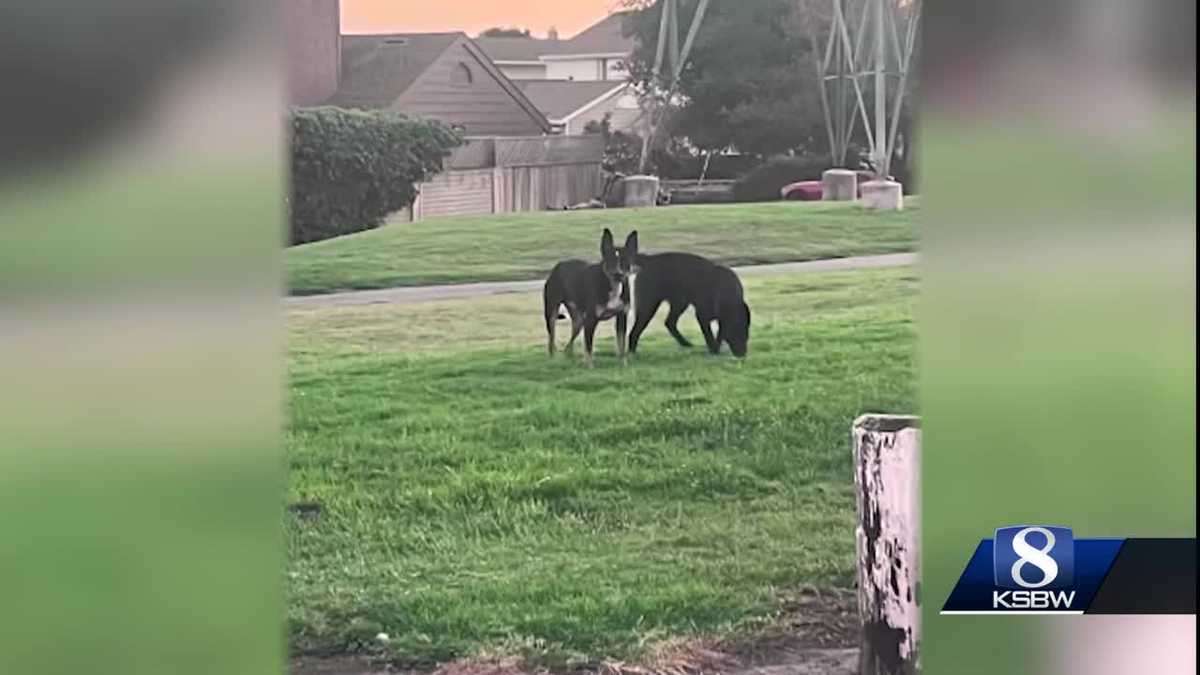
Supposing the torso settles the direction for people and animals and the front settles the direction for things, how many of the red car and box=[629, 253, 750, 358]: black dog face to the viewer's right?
1

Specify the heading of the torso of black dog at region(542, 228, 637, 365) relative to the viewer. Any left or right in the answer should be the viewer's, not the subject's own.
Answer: facing the viewer and to the right of the viewer

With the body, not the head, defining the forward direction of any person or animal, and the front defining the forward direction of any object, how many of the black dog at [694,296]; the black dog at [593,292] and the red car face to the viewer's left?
1

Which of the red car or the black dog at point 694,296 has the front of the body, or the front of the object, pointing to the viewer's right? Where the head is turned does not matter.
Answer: the black dog

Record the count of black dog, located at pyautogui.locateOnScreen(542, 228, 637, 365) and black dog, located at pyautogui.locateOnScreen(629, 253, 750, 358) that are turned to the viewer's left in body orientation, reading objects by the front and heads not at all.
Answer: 0

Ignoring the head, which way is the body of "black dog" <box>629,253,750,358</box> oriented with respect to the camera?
to the viewer's right

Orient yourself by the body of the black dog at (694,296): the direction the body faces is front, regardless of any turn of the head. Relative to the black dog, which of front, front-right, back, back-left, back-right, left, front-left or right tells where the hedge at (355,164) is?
back

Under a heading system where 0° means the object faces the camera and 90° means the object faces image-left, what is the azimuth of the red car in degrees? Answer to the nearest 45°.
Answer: approximately 90°
